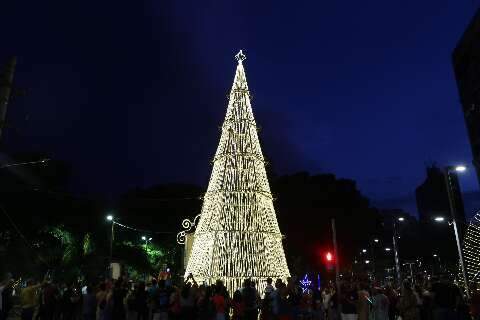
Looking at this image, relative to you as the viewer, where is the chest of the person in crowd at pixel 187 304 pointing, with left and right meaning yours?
facing away from the viewer

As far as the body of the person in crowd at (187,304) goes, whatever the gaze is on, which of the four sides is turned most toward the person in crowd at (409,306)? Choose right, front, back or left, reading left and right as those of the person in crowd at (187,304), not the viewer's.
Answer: right

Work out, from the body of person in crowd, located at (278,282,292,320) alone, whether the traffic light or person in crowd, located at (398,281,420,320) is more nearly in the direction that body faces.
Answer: the traffic light

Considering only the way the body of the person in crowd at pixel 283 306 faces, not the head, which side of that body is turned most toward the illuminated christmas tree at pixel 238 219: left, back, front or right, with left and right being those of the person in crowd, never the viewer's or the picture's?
front

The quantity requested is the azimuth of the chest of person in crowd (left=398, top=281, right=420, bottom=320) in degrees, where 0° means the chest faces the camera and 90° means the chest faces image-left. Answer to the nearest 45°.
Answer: approximately 180°

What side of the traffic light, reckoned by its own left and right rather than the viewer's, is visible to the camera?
front

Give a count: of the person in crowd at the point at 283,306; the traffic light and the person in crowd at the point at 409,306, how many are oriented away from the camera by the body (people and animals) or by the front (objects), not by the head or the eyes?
2

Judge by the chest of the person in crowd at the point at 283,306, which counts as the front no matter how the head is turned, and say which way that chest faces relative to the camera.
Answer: away from the camera

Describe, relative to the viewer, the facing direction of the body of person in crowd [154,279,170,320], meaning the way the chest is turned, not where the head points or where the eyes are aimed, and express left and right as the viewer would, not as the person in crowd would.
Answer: facing away from the viewer

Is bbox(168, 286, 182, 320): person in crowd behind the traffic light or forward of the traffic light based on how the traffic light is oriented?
forward

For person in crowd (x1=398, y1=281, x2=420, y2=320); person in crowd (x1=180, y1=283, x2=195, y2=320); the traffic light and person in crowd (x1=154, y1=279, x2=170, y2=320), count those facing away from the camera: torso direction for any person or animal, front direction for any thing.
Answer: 3

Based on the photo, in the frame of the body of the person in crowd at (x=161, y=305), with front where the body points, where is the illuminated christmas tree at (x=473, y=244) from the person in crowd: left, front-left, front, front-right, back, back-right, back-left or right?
right

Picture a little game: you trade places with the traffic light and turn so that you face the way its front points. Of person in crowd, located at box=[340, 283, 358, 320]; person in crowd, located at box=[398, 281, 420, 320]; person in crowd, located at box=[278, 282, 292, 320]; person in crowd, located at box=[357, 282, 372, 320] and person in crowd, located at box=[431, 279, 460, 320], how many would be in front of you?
5

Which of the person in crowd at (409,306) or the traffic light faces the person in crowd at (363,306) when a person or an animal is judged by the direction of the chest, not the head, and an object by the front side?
the traffic light

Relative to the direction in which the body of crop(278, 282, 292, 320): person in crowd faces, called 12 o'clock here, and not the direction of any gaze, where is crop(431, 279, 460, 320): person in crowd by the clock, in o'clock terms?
crop(431, 279, 460, 320): person in crowd is roughly at 4 o'clock from crop(278, 282, 292, 320): person in crowd.

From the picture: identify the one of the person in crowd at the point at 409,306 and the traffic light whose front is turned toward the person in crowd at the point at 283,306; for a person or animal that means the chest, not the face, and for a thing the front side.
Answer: the traffic light

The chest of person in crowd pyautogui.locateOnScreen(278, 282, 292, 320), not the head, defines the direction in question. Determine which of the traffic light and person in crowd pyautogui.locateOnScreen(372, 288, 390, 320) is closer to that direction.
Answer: the traffic light

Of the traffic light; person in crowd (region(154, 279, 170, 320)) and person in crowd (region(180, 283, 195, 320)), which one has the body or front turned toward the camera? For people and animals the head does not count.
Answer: the traffic light
